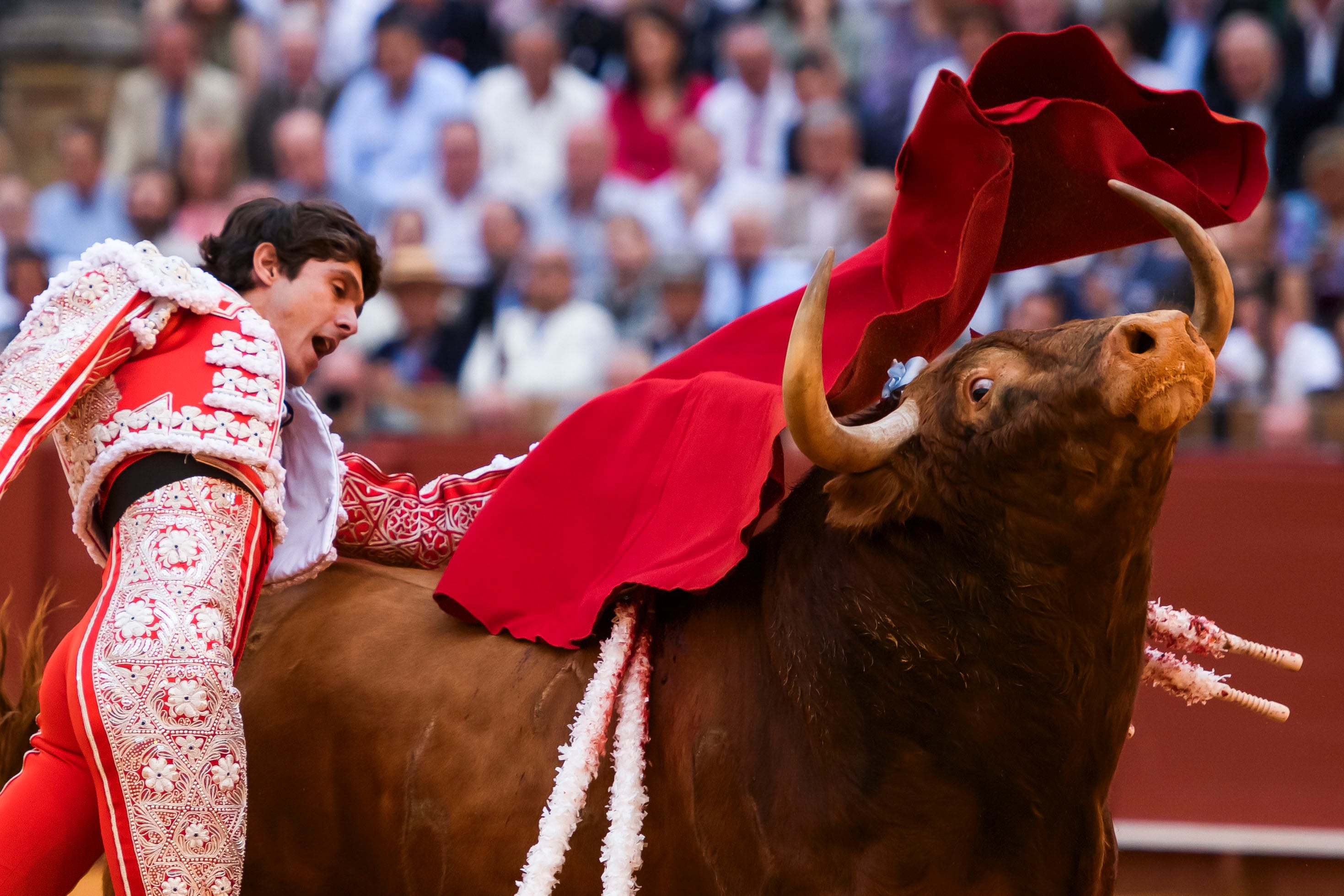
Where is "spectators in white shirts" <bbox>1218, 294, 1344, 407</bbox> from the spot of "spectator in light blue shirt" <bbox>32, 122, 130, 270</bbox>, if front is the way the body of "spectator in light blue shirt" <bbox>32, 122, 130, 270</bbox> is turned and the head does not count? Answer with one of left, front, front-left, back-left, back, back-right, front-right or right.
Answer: front-left

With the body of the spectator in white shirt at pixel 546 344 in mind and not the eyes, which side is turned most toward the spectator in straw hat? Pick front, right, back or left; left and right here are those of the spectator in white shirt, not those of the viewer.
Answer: right

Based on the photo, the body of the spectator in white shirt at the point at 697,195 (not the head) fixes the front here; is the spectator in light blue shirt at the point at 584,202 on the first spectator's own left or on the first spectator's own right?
on the first spectator's own right

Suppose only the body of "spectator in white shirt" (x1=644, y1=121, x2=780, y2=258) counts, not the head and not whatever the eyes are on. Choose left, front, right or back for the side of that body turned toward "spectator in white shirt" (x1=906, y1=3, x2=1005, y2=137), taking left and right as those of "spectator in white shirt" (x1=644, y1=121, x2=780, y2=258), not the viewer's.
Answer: left

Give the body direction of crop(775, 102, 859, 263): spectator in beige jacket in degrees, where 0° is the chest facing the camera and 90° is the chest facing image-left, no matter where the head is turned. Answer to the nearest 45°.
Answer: approximately 0°

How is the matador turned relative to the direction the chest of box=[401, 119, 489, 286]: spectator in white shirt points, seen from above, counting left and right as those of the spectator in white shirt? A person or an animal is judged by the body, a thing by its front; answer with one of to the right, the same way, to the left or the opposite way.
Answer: to the left

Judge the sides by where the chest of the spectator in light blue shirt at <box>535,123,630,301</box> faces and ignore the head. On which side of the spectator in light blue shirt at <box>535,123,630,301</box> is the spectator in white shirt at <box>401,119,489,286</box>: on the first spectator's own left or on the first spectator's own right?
on the first spectator's own right

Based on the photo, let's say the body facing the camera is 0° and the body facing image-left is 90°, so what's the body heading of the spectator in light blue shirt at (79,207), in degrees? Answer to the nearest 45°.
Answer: approximately 0°

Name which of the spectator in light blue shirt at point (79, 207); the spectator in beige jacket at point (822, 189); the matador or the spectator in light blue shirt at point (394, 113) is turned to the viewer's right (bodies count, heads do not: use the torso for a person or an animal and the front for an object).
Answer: the matador
